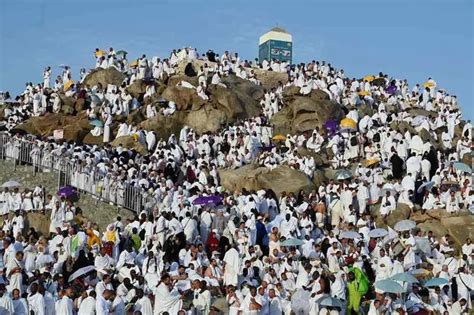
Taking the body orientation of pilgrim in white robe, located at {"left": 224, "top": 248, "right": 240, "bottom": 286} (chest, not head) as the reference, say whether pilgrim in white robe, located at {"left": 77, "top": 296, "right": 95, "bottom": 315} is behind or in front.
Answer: behind

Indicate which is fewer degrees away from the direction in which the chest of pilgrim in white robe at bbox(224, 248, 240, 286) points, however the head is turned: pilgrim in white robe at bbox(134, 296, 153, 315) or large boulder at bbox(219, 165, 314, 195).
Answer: the large boulder

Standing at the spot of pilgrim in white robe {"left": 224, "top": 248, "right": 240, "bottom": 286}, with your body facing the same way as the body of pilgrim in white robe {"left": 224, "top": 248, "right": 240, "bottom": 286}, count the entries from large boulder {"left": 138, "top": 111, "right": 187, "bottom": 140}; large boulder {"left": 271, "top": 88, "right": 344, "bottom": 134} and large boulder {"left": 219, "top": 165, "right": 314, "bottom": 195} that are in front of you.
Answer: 3

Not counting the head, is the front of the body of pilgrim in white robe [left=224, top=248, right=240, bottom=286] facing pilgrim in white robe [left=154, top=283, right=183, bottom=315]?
no

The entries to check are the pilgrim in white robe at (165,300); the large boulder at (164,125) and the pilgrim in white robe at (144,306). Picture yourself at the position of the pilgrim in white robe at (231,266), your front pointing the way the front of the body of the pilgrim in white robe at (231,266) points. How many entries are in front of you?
1

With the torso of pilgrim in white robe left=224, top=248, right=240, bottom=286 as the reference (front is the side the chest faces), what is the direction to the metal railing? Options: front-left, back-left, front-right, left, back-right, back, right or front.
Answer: front-left

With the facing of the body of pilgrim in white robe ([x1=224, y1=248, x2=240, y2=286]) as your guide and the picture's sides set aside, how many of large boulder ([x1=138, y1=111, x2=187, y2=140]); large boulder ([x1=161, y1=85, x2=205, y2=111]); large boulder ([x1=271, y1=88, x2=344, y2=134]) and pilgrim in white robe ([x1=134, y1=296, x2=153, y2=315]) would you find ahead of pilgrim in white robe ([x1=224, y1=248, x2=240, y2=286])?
3

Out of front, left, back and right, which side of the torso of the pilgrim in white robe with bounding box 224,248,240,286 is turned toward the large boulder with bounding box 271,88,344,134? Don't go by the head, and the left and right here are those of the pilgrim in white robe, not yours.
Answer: front

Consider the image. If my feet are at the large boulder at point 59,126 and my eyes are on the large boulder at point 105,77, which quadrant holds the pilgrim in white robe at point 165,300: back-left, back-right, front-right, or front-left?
back-right

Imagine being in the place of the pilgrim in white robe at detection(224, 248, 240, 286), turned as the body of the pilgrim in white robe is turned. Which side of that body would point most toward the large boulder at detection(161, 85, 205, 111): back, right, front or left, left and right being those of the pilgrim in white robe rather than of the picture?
front

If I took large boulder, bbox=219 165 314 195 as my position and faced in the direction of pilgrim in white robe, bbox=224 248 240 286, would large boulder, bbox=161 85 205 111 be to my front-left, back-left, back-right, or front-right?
back-right

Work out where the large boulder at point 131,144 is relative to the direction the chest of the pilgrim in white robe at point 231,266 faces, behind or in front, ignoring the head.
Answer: in front

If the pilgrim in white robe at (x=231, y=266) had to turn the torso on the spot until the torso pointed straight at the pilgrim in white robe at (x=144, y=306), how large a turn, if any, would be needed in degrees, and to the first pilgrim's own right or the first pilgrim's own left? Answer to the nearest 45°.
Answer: approximately 135° to the first pilgrim's own left

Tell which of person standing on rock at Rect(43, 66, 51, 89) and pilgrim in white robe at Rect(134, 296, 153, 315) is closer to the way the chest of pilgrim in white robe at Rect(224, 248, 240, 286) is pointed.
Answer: the person standing on rock

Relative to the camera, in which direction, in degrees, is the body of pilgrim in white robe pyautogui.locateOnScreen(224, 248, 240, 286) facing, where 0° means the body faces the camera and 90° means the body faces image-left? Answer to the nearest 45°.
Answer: approximately 180°

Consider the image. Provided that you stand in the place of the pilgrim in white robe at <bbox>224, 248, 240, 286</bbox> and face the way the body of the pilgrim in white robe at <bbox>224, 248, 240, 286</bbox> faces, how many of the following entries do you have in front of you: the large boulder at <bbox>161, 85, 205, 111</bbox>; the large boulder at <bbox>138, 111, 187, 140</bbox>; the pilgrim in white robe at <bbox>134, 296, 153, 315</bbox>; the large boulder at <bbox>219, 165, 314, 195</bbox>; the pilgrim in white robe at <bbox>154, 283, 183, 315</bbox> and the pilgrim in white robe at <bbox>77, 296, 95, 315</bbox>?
3
